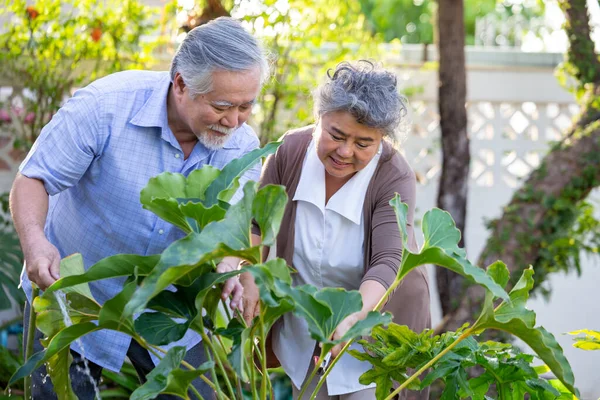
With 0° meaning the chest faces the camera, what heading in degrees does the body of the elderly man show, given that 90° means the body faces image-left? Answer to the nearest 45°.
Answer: approximately 315°

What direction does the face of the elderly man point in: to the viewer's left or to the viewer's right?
to the viewer's right

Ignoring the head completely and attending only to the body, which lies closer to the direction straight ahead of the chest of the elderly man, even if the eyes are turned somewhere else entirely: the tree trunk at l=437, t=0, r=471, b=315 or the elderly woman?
the elderly woman

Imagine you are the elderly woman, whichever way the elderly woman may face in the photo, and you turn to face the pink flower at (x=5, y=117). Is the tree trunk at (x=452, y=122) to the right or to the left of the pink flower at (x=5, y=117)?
right

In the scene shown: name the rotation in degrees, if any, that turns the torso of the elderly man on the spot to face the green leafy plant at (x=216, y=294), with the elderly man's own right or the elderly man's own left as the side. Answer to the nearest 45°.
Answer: approximately 45° to the elderly man's own right

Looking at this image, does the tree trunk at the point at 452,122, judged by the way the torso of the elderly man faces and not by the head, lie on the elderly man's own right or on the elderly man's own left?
on the elderly man's own left

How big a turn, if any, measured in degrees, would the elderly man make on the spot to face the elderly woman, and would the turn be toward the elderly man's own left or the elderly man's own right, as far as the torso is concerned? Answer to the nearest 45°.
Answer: approximately 45° to the elderly man's own left

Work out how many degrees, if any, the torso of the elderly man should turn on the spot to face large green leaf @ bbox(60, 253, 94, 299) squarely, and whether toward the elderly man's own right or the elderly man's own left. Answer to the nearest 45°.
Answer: approximately 45° to the elderly man's own right

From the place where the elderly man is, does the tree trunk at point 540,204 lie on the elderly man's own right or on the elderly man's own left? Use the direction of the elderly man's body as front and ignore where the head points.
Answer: on the elderly man's own left
